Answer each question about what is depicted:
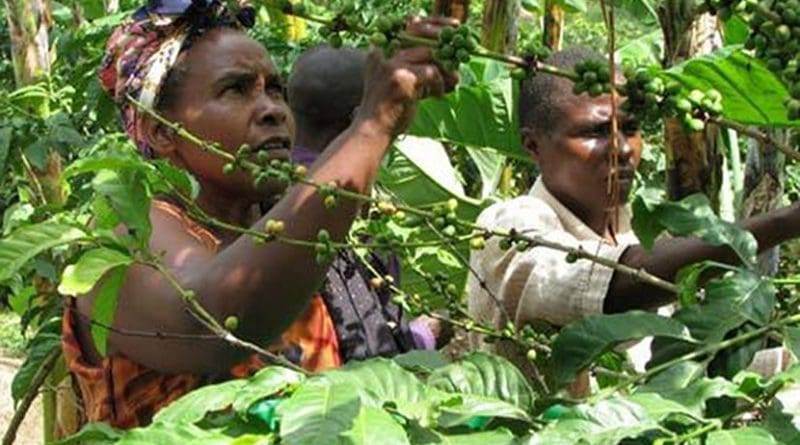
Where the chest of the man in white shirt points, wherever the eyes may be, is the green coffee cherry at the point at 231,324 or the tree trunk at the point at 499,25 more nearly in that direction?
the green coffee cherry

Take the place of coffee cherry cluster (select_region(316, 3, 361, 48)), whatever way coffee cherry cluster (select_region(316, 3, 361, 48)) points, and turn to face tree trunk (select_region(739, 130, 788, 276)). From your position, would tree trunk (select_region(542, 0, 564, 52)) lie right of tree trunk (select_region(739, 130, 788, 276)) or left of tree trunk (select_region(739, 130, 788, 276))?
left

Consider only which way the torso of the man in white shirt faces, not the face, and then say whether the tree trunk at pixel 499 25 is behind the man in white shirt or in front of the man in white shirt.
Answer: behind

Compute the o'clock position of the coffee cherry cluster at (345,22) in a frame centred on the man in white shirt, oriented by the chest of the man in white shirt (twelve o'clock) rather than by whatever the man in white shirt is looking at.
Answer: The coffee cherry cluster is roughly at 2 o'clock from the man in white shirt.

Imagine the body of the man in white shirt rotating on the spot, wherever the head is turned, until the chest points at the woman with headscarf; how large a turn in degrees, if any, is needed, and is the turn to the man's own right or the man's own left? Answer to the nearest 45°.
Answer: approximately 90° to the man's own right

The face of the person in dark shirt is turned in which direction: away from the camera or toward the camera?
away from the camera

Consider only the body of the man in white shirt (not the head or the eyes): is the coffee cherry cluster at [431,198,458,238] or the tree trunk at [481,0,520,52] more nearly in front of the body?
the coffee cherry cluster
